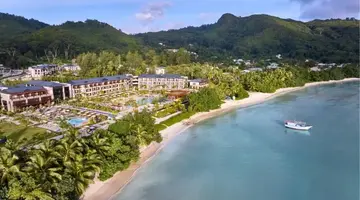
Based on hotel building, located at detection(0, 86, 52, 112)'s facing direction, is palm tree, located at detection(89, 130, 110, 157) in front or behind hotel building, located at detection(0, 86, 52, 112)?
in front

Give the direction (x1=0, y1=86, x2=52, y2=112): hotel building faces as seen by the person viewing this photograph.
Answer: facing the viewer and to the right of the viewer

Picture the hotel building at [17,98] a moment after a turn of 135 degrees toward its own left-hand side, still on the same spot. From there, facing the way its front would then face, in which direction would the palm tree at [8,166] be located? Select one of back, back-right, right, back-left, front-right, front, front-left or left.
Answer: back

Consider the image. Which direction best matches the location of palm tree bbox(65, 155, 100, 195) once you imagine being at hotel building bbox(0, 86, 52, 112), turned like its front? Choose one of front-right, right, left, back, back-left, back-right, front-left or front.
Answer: front-right

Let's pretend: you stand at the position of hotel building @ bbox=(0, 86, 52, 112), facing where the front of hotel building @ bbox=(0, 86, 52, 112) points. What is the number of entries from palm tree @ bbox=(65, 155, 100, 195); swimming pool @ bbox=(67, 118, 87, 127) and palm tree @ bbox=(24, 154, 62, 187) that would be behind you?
0

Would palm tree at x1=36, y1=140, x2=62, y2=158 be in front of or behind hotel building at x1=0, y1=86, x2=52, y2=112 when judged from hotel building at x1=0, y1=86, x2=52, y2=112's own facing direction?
in front

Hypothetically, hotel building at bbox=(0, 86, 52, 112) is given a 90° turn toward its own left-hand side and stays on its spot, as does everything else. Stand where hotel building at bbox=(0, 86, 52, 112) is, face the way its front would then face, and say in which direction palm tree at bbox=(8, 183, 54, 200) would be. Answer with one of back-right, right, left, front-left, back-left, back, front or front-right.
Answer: back-right

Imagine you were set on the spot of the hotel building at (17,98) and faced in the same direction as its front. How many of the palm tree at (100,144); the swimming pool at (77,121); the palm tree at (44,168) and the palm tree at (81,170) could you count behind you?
0

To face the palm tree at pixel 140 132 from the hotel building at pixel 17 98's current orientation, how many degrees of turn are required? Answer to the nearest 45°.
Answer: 0° — it already faces it

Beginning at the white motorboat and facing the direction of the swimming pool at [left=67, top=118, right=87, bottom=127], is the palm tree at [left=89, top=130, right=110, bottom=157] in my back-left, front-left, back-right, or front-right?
front-left
